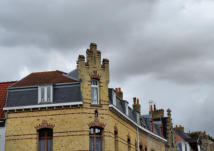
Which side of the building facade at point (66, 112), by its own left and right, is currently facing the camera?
front

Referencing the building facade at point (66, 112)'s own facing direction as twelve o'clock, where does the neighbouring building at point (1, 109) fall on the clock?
The neighbouring building is roughly at 4 o'clock from the building facade.
